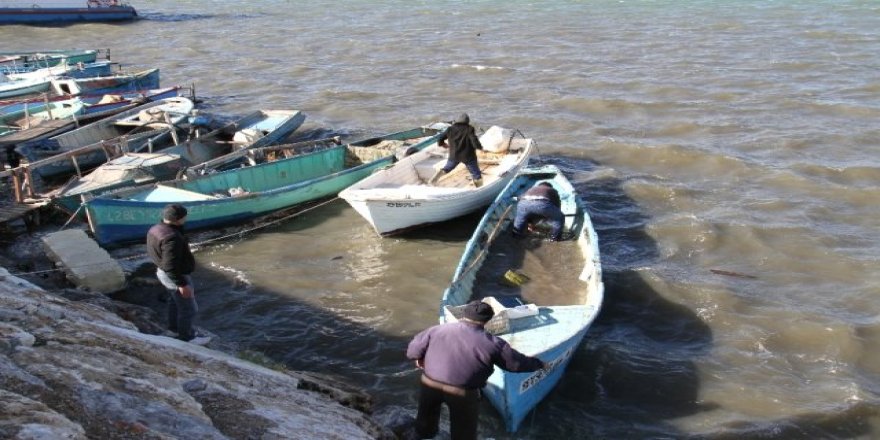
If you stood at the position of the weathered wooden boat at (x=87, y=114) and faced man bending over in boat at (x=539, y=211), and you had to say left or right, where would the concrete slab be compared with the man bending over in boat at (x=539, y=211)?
right

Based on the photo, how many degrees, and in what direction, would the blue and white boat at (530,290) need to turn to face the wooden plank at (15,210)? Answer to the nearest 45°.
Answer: approximately 90° to its right

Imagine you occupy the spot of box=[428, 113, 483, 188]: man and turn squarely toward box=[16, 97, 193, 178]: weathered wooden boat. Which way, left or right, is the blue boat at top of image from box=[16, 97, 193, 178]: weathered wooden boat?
right

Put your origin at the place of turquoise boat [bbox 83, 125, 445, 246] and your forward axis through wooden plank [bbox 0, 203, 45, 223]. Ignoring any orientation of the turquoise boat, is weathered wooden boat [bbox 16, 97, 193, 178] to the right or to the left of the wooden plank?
right

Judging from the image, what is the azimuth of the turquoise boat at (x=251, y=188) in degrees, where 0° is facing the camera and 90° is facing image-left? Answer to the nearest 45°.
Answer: approximately 45°
